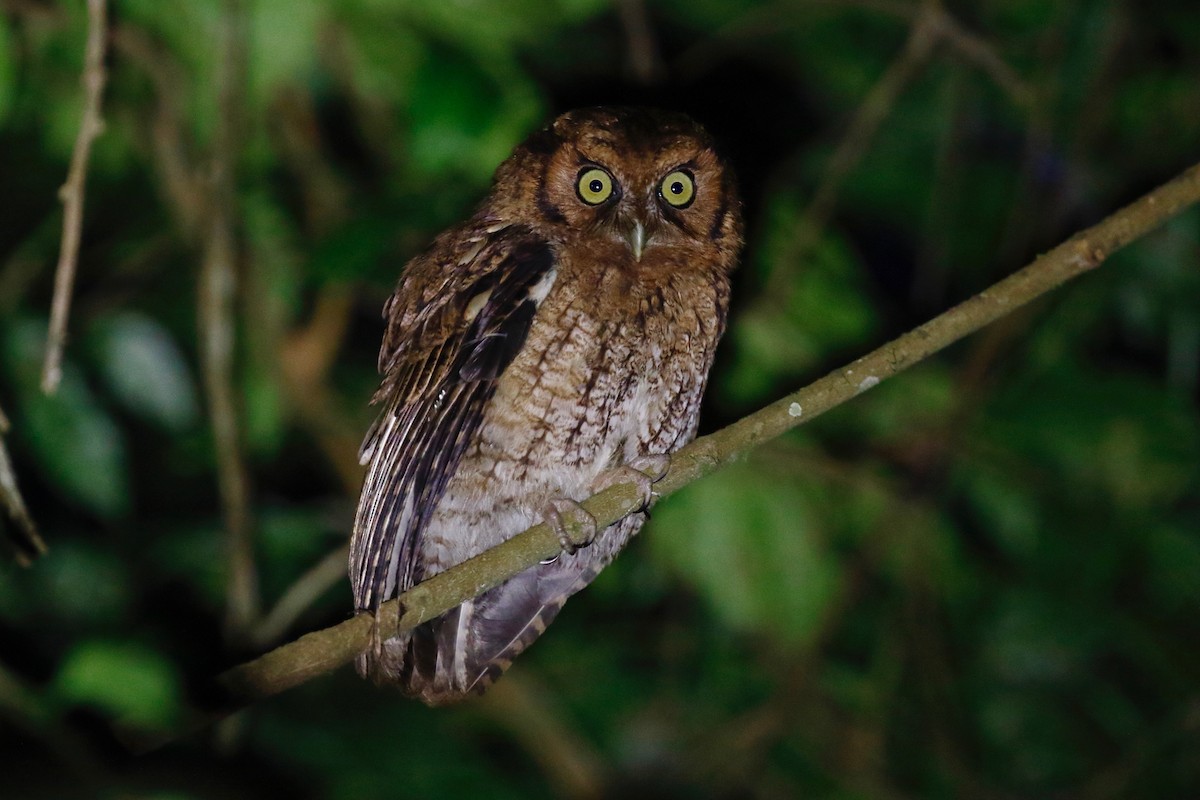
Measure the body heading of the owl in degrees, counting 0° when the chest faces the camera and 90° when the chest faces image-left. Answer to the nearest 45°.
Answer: approximately 315°

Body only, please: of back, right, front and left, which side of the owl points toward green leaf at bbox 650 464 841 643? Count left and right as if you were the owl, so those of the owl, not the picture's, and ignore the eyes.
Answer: left

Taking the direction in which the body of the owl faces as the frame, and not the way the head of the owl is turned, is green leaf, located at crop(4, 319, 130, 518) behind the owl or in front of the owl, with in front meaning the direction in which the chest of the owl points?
behind
